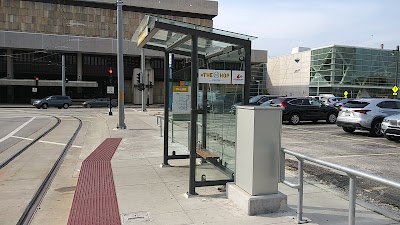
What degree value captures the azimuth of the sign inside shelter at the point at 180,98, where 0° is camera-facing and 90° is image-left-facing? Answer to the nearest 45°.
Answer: approximately 0°

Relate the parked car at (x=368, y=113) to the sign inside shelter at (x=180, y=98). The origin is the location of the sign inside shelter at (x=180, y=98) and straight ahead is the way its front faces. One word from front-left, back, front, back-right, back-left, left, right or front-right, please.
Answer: back-left

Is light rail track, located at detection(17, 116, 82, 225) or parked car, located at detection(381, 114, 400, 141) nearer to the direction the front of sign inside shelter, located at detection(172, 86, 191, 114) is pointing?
the light rail track

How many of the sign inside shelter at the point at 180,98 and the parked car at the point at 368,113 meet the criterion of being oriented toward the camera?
1

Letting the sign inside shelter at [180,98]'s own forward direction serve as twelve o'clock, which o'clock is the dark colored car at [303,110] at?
The dark colored car is roughly at 7 o'clock from the sign inside shelter.
